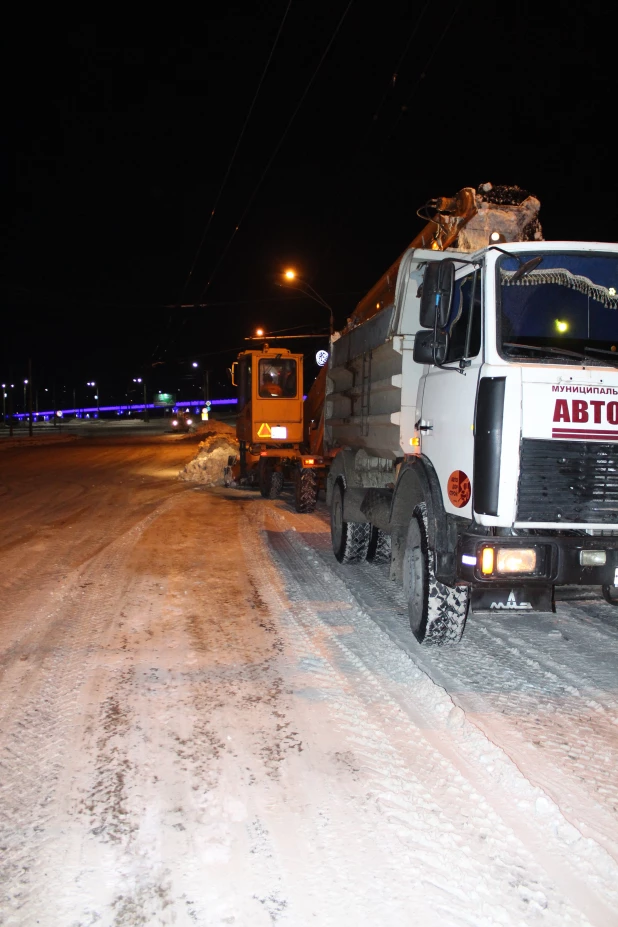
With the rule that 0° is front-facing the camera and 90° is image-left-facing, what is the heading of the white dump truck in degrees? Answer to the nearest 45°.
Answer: approximately 315°

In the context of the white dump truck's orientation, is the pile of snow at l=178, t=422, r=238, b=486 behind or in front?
behind
